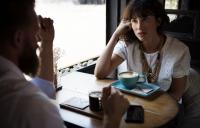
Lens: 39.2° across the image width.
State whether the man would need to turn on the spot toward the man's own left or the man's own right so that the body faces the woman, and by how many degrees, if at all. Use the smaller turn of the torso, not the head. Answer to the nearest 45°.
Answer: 0° — they already face them

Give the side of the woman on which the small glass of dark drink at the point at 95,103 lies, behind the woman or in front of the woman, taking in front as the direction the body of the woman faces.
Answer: in front

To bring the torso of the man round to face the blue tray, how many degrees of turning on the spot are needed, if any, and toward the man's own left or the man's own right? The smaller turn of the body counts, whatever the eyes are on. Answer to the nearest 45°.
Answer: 0° — they already face it

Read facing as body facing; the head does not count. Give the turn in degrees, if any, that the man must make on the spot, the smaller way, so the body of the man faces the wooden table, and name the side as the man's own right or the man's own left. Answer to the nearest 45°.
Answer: approximately 45° to the man's own left

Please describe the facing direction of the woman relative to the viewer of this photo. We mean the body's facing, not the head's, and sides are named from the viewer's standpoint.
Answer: facing the viewer and to the left of the viewer

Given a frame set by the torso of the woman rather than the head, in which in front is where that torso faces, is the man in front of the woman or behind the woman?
in front

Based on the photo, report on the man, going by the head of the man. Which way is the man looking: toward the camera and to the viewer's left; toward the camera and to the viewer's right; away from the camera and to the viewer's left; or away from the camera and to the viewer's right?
away from the camera and to the viewer's right

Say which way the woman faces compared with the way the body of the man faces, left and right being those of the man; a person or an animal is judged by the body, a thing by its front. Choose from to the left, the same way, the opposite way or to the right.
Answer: the opposite way

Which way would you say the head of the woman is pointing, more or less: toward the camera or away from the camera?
toward the camera

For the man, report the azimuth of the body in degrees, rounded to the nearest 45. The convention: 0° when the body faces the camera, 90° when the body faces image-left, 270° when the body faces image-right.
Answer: approximately 225°
